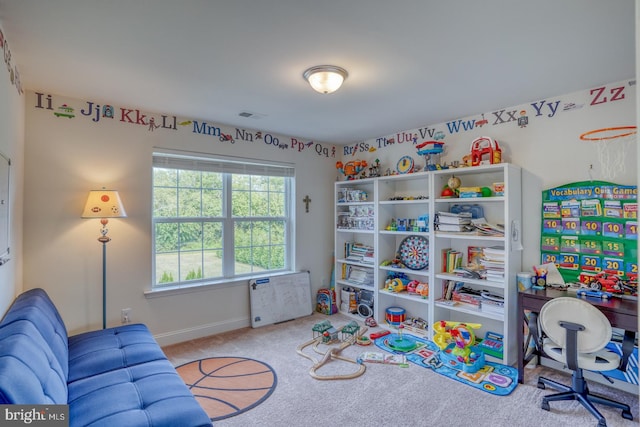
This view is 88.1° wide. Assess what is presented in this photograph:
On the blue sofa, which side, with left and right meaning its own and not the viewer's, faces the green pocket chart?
front

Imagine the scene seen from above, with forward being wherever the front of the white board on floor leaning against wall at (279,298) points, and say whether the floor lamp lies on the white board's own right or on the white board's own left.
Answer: on the white board's own right

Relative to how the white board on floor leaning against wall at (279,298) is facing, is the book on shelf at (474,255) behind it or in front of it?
in front

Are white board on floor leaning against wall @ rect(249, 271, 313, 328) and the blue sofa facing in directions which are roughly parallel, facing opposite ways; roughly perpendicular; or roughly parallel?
roughly perpendicular

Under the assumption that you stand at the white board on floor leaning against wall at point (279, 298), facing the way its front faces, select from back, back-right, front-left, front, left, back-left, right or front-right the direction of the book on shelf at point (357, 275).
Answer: front-left

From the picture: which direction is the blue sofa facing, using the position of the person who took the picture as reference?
facing to the right of the viewer

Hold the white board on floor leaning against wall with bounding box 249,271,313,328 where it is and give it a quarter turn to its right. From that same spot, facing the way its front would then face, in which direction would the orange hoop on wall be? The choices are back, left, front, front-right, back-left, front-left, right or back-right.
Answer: left

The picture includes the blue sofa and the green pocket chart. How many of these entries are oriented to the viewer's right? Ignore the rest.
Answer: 1

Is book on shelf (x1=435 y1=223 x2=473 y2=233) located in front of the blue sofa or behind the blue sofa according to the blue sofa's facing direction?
in front

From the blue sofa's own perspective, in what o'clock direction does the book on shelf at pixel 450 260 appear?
The book on shelf is roughly at 12 o'clock from the blue sofa.

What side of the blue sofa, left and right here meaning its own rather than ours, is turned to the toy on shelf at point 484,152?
front

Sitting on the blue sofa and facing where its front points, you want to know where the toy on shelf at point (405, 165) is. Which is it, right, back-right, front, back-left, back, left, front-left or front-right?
front

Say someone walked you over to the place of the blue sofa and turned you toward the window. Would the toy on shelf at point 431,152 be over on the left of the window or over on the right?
right

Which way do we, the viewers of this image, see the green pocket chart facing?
facing the viewer and to the left of the viewer

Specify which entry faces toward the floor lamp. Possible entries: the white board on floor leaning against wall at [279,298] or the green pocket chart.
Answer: the green pocket chart

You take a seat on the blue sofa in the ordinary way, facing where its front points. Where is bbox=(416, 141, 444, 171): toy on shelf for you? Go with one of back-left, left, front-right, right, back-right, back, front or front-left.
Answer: front
